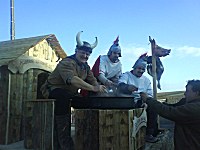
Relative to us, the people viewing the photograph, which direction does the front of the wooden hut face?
facing the viewer and to the right of the viewer

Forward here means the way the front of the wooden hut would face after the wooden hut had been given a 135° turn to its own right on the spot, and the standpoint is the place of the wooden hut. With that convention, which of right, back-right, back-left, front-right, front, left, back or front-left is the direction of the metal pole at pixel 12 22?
right

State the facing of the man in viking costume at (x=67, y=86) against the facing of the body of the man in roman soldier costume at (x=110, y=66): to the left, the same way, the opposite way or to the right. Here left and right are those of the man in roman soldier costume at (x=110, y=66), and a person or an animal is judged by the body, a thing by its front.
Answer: the same way

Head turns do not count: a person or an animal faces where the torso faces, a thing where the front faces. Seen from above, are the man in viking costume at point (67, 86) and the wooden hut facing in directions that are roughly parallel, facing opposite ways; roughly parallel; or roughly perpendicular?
roughly parallel

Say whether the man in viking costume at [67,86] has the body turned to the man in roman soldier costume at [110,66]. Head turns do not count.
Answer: no

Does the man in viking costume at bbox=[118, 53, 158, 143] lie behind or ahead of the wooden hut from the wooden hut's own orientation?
ahead

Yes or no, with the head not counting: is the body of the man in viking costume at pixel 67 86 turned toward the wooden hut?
no

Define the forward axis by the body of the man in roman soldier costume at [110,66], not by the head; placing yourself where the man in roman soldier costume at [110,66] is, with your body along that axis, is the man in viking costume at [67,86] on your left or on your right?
on your right

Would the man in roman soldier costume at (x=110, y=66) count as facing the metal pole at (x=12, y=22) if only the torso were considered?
no

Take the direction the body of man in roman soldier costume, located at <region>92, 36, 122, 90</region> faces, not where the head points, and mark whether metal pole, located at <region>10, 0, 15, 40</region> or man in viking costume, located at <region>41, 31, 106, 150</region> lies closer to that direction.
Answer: the man in viking costume

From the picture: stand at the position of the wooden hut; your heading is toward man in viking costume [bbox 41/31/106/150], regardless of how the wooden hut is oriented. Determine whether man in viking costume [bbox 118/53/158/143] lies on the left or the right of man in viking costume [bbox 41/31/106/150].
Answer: left

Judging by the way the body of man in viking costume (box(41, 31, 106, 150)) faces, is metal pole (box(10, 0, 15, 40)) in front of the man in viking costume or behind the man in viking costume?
behind
